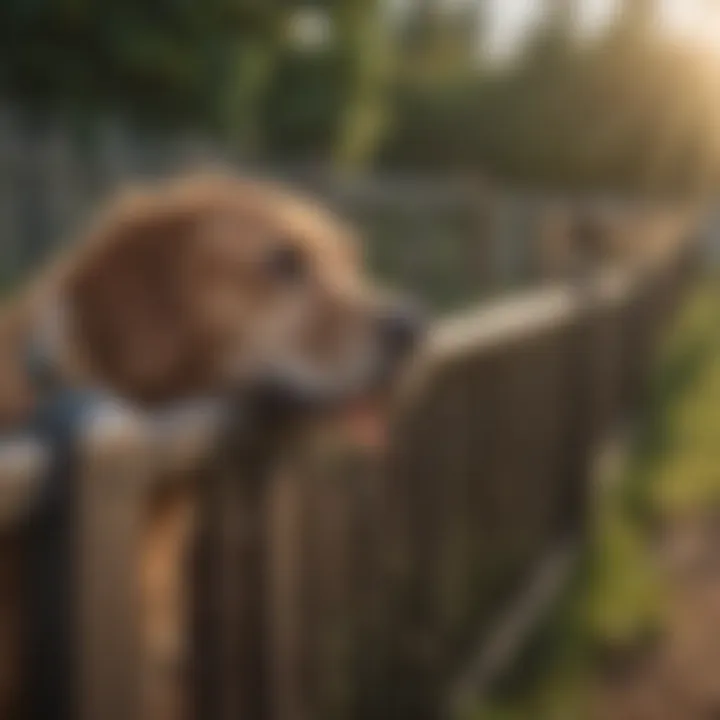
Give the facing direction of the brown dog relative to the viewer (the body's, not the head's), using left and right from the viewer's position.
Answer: facing to the right of the viewer

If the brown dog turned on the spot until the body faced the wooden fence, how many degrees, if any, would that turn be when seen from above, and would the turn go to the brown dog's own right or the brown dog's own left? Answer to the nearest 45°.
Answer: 0° — it already faces it
